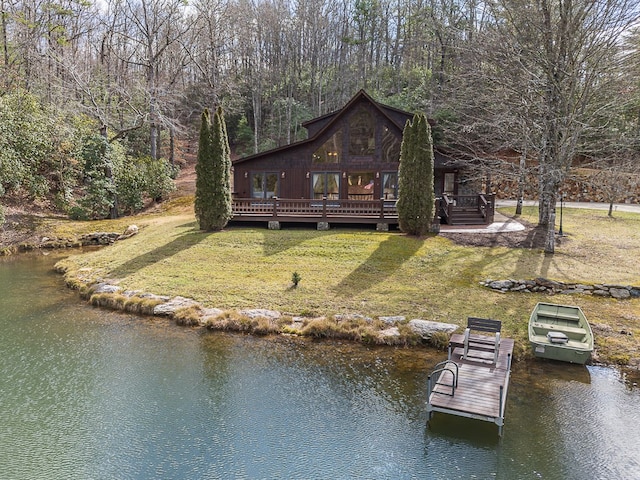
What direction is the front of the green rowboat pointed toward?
away from the camera

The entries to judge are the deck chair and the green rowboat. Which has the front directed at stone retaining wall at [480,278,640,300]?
the green rowboat

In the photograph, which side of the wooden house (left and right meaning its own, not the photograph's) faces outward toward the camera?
front

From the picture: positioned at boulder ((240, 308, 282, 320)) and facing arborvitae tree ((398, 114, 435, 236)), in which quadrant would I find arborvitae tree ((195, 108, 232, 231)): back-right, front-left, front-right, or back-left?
front-left

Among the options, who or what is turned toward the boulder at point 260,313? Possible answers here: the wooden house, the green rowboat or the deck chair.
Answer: the wooden house

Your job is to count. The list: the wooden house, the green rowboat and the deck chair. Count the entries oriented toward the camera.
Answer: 2

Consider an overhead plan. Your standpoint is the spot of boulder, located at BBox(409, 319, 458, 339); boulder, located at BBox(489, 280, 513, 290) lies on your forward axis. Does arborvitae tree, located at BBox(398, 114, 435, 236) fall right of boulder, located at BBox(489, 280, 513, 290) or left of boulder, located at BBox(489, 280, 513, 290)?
left

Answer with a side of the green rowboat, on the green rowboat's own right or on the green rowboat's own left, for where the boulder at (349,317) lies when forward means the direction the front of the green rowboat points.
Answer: on the green rowboat's own left

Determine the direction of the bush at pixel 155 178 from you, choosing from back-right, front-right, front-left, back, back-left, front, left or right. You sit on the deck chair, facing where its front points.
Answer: back-right

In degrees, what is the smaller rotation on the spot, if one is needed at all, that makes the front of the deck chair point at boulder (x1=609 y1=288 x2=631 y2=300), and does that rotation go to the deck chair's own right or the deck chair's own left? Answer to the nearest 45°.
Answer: approximately 135° to the deck chair's own left

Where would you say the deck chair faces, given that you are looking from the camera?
facing the viewer

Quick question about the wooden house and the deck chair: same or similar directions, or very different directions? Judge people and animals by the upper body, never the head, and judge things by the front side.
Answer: same or similar directions

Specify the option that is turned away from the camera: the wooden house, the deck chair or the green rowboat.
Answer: the green rowboat

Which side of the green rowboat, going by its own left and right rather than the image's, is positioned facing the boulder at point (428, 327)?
left
